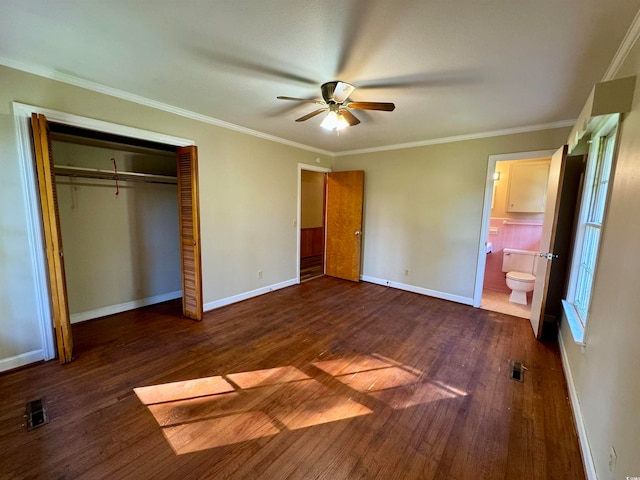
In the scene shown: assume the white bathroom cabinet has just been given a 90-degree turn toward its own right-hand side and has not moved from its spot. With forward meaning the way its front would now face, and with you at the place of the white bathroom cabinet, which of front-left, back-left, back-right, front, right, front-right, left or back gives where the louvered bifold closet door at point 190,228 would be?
front-left

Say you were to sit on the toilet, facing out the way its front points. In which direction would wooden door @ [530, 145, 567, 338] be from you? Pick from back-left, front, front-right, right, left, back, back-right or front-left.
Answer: front

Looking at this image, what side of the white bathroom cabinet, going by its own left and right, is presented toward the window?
front

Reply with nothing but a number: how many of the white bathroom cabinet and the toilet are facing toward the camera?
2

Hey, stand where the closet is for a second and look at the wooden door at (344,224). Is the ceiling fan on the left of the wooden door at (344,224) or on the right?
right

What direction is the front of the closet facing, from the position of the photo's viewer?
facing the viewer and to the right of the viewer

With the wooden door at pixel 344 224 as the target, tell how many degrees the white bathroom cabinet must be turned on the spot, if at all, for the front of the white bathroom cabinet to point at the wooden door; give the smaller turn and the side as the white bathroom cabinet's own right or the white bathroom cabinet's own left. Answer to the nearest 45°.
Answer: approximately 45° to the white bathroom cabinet's own right

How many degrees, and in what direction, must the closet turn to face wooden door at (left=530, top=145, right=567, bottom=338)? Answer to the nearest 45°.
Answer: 0° — it already faces it

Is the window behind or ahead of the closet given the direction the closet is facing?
ahead

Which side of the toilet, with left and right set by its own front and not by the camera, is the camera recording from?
front

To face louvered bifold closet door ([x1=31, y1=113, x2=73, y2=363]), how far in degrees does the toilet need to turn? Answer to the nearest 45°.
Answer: approximately 45° to its right
